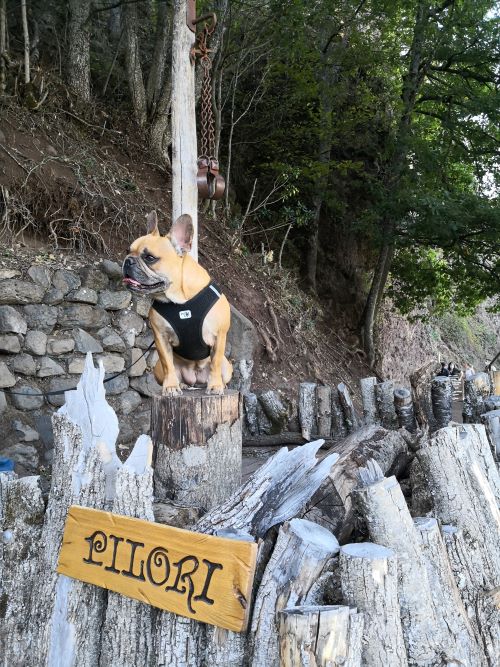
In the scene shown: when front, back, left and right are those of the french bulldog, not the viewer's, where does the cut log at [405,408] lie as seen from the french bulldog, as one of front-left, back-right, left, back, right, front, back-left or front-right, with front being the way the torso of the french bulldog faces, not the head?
back-left

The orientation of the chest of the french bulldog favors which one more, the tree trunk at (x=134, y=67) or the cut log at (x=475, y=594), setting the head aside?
the cut log

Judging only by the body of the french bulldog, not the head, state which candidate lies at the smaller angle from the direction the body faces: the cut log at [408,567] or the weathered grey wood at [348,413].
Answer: the cut log

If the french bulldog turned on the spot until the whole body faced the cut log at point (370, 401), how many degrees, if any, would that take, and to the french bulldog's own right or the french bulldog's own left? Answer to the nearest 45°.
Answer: approximately 135° to the french bulldog's own left

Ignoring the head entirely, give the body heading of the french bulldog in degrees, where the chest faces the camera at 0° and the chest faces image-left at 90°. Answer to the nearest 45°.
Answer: approximately 0°

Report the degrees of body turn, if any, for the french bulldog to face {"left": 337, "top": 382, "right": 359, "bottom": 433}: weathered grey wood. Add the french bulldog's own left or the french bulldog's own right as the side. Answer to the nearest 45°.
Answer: approximately 135° to the french bulldog's own left

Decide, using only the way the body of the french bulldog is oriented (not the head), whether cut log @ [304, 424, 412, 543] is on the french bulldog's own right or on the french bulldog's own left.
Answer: on the french bulldog's own left
